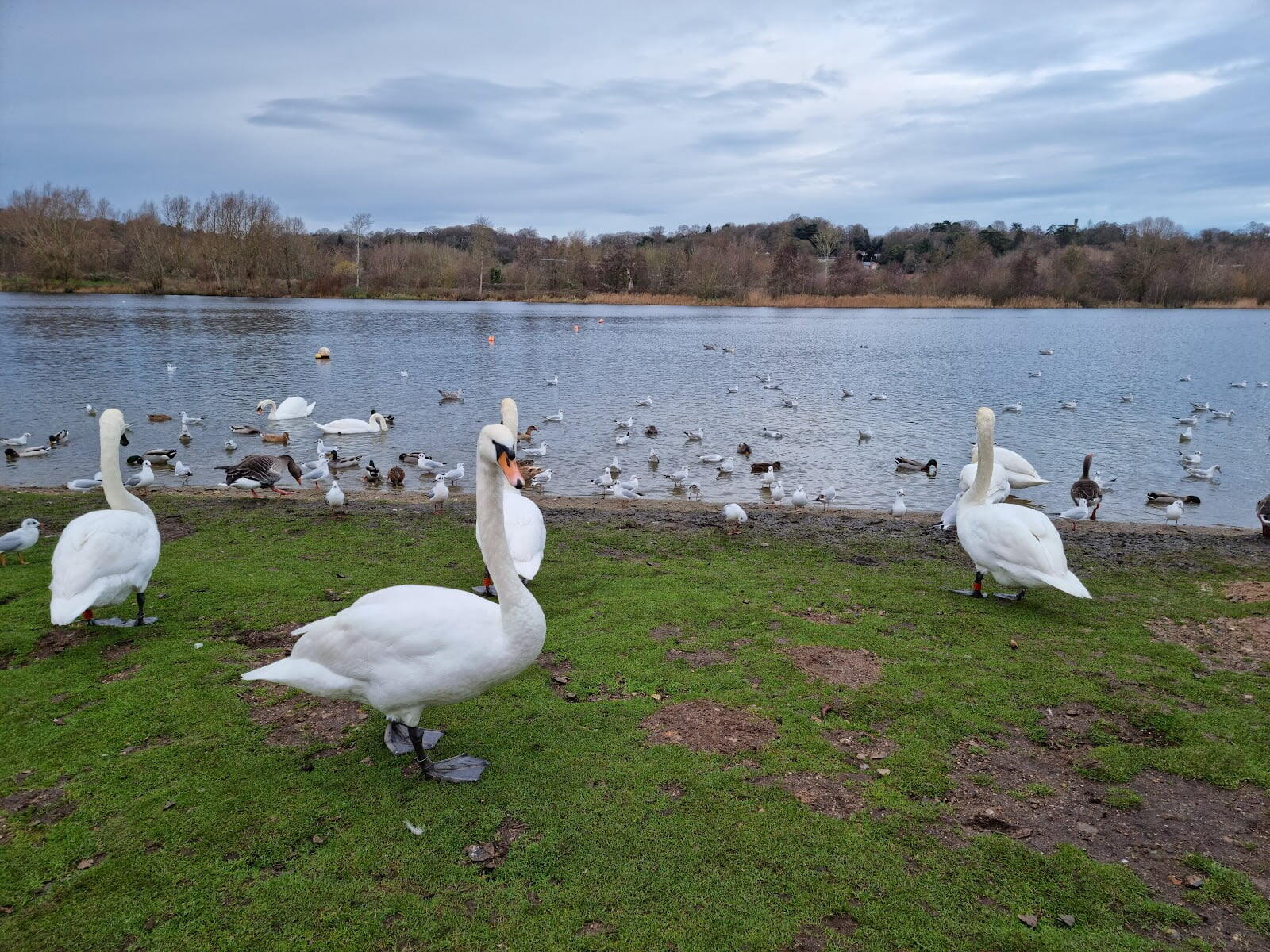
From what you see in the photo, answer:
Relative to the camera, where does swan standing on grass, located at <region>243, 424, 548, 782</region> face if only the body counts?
to the viewer's right

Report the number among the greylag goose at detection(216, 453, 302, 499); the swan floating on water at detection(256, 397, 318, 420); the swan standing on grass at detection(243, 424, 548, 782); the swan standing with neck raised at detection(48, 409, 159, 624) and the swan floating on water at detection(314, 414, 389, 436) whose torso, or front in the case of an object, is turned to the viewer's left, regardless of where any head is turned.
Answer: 1

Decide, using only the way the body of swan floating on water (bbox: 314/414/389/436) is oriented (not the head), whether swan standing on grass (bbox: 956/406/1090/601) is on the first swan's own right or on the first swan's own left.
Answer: on the first swan's own right

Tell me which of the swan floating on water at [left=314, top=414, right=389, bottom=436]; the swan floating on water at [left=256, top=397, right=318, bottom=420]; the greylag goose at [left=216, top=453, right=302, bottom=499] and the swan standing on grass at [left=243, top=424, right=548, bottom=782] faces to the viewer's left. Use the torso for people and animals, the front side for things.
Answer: the swan floating on water at [left=256, top=397, right=318, bottom=420]

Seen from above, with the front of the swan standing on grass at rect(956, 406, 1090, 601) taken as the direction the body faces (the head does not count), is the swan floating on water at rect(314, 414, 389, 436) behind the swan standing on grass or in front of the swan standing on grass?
in front

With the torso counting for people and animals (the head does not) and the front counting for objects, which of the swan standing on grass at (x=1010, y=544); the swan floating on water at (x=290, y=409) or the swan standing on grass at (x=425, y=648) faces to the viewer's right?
the swan standing on grass at (x=425, y=648)

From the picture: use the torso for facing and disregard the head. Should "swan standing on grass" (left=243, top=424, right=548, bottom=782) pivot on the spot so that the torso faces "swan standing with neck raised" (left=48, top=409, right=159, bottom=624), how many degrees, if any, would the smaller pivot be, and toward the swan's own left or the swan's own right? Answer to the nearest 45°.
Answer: approximately 135° to the swan's own left

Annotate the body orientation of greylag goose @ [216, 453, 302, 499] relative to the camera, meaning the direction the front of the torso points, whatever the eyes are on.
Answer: to the viewer's right

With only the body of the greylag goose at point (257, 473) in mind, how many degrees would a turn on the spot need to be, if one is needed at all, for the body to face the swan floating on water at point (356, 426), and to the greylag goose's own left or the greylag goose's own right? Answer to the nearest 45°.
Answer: approximately 90° to the greylag goose's own left

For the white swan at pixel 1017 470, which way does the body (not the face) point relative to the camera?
to the viewer's left

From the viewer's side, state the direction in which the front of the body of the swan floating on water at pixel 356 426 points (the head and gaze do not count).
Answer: to the viewer's right

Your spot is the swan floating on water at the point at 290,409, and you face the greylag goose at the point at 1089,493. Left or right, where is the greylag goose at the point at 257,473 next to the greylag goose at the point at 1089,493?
right

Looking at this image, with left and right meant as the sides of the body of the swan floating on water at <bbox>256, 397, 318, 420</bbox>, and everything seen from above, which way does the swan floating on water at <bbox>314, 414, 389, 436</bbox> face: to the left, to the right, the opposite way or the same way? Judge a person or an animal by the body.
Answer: the opposite way

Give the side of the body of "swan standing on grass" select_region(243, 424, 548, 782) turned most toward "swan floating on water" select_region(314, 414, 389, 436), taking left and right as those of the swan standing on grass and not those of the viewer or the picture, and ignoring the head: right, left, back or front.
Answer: left
